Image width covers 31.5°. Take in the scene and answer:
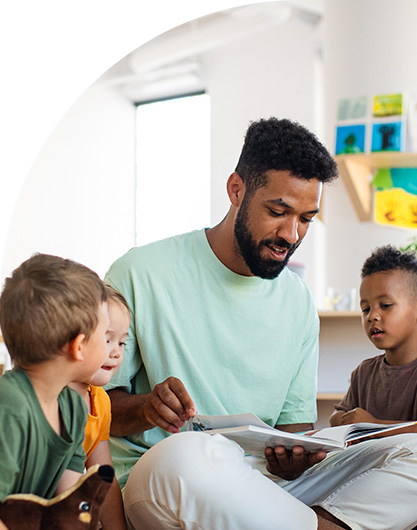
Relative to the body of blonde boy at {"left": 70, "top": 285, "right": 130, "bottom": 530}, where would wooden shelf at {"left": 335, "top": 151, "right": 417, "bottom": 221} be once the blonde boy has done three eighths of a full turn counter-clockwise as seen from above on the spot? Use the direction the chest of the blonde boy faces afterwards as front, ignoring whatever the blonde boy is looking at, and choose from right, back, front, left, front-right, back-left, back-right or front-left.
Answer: front-right

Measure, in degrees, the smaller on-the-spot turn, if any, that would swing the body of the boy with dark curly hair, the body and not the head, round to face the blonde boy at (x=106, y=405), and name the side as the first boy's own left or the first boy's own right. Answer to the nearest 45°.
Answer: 0° — they already face them

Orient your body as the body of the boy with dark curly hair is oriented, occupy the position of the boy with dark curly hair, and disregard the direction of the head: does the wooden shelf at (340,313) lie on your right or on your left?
on your right

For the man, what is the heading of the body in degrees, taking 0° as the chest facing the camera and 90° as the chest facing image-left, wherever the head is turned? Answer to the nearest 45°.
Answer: approximately 315°

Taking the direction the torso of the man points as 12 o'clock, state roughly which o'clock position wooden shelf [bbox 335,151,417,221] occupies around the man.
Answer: The wooden shelf is roughly at 8 o'clock from the man.

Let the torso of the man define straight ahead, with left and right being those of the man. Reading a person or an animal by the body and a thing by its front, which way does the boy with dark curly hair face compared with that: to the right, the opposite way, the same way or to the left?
to the right
